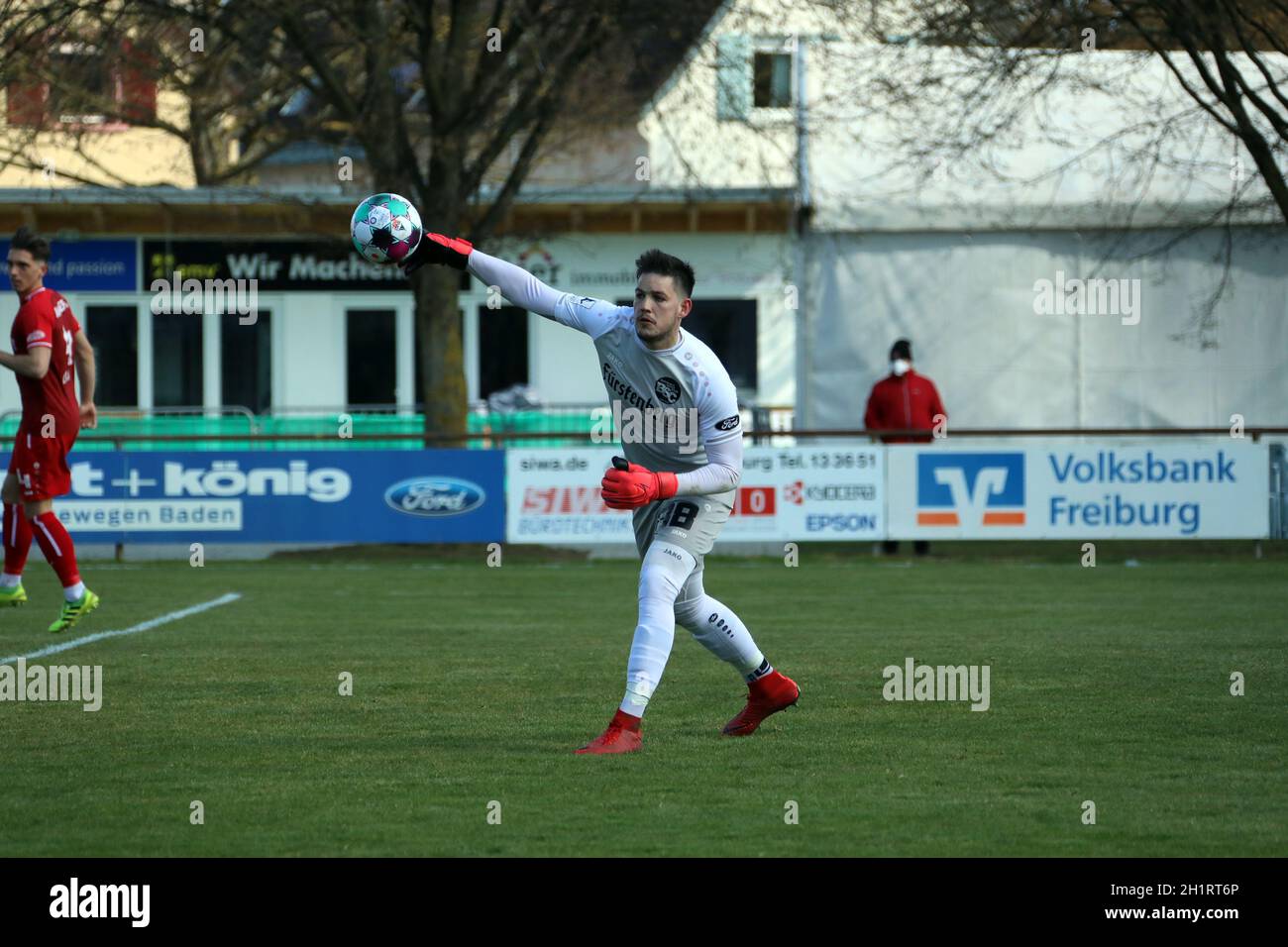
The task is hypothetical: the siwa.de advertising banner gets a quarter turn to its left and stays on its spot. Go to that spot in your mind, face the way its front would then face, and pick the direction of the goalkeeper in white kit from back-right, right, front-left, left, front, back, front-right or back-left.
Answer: right

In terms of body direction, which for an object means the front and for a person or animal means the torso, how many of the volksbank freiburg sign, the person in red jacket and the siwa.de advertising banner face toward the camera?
3

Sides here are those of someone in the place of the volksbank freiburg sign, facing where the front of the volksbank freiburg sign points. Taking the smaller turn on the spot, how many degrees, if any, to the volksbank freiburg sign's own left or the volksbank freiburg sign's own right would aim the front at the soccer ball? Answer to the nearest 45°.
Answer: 0° — it already faces it

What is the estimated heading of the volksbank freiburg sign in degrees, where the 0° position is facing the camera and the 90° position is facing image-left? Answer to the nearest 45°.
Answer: approximately 0°

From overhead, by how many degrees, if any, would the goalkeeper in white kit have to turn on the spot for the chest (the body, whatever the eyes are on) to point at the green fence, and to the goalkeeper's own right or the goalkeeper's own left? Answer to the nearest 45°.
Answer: approximately 135° to the goalkeeper's own right

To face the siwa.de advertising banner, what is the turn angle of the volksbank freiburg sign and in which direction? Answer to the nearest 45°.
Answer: approximately 90° to its right

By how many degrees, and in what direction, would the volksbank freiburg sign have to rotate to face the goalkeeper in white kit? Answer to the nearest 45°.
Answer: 0° — it already faces them

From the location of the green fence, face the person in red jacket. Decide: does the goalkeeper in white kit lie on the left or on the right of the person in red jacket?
right

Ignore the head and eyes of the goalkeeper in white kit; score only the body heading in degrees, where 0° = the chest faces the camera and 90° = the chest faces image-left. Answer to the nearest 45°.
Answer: approximately 45°
